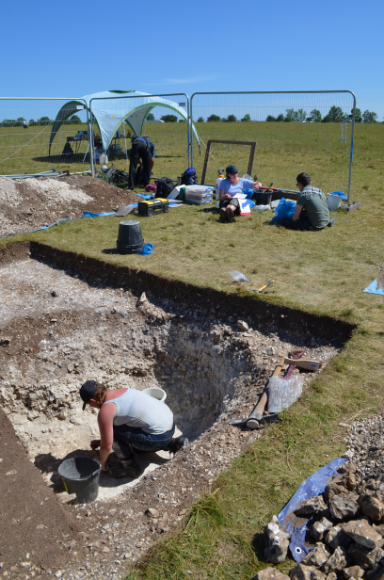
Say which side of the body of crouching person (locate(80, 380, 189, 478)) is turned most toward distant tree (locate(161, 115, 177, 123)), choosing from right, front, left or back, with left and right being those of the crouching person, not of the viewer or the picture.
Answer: right

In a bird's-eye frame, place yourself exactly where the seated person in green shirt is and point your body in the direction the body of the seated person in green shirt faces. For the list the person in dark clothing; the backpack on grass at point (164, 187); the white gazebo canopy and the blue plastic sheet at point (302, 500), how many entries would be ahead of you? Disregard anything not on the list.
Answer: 3

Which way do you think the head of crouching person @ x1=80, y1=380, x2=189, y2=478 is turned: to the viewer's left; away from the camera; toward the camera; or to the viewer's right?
to the viewer's left

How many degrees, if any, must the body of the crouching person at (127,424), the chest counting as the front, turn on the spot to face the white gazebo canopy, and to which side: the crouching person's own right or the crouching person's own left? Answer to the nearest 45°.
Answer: approximately 90° to the crouching person's own right

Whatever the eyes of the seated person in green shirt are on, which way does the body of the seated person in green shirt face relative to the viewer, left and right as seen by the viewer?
facing away from the viewer and to the left of the viewer

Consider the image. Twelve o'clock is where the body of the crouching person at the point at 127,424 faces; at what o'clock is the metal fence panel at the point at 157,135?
The metal fence panel is roughly at 3 o'clock from the crouching person.

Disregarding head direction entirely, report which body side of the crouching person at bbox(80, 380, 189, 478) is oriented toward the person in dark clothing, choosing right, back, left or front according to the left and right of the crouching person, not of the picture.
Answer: right

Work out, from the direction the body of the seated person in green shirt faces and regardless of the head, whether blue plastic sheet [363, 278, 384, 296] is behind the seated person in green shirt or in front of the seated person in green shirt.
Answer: behind

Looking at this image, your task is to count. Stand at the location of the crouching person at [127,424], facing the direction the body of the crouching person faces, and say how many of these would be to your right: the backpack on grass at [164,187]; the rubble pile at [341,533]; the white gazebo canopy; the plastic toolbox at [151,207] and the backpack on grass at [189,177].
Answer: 4

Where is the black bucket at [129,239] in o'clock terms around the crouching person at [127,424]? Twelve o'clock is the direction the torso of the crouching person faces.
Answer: The black bucket is roughly at 3 o'clock from the crouching person.

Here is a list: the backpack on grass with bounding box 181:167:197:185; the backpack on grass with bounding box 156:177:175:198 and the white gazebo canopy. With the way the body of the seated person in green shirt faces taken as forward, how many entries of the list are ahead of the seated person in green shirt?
3

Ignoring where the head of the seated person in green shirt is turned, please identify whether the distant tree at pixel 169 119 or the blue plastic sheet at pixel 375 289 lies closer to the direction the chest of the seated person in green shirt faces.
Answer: the distant tree

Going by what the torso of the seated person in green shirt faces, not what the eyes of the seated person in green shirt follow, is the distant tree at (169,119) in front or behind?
in front

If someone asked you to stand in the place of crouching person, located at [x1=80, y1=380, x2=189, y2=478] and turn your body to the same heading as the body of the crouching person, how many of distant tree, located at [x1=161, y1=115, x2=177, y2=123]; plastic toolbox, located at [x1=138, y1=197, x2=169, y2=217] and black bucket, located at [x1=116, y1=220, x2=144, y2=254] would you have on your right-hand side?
3

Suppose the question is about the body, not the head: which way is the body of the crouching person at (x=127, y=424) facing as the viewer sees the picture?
to the viewer's left
